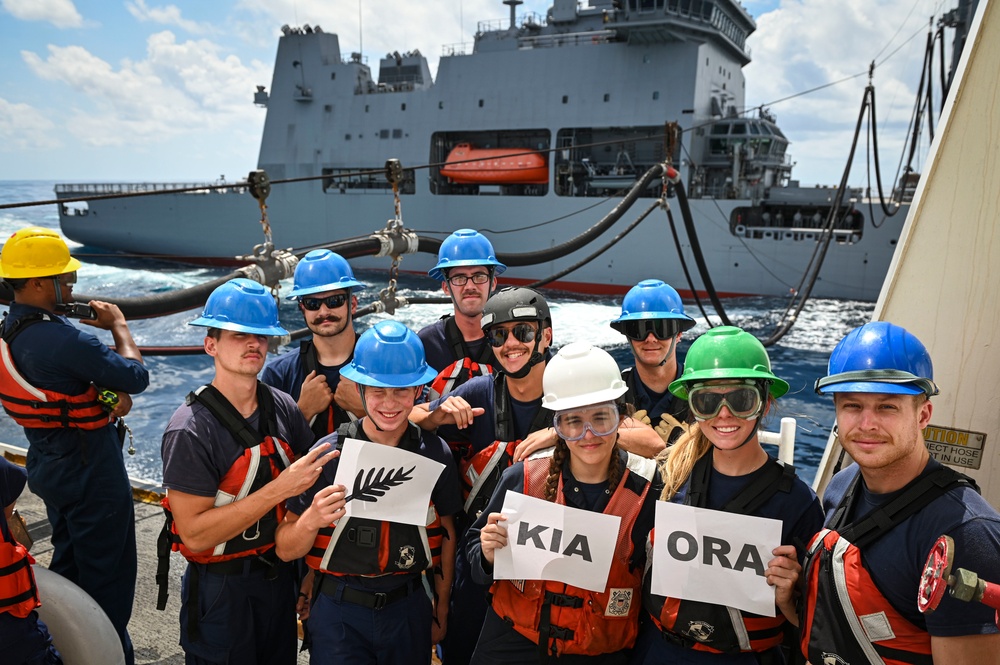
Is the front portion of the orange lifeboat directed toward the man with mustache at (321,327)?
no

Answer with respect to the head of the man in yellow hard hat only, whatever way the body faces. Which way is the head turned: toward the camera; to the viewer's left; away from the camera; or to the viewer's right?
to the viewer's right

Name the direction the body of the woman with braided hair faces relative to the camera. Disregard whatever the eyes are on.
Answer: toward the camera

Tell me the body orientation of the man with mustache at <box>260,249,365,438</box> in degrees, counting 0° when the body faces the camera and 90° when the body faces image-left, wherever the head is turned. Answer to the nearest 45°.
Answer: approximately 0°

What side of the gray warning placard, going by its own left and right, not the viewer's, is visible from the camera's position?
front

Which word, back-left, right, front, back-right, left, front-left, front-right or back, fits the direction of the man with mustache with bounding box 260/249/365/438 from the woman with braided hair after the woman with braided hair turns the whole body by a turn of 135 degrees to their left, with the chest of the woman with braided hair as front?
left

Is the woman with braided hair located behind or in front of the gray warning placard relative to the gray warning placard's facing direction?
in front

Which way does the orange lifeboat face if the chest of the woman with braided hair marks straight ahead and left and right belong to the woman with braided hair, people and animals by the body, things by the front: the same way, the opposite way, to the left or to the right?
to the left

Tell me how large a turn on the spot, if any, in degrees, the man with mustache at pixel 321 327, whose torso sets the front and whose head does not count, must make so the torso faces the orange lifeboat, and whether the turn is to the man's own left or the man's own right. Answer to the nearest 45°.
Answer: approximately 180°

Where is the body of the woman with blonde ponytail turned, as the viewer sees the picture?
toward the camera

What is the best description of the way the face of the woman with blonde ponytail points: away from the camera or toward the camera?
toward the camera

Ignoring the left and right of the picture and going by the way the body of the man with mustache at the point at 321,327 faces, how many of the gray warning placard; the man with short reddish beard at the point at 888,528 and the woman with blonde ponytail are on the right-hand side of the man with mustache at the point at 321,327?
0

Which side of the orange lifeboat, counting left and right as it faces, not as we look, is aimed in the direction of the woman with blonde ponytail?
right

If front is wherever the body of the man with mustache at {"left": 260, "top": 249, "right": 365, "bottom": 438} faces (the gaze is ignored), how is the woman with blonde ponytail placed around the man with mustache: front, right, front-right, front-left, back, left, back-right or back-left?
front-left

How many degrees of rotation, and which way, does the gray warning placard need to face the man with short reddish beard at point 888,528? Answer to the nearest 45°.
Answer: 0° — it already faces them

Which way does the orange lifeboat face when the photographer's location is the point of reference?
facing to the right of the viewer

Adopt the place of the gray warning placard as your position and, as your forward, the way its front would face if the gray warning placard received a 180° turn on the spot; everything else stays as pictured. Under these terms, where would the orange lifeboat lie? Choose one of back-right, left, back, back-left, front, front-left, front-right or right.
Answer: front-left

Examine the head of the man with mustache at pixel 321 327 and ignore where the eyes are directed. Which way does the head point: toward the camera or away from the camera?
toward the camera

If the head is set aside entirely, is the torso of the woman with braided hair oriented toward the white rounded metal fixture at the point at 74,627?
no

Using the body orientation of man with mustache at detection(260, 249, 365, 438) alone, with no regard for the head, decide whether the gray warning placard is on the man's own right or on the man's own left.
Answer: on the man's own left
